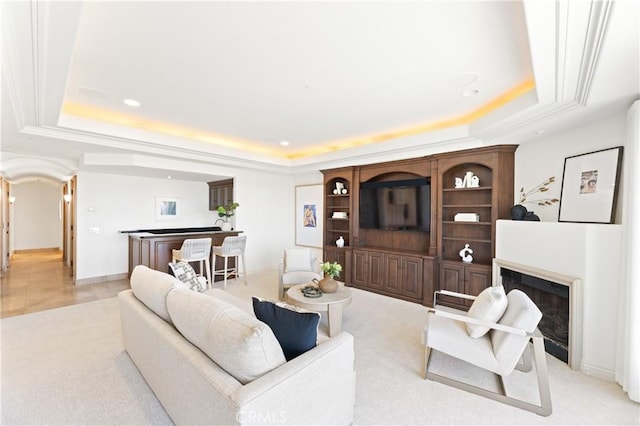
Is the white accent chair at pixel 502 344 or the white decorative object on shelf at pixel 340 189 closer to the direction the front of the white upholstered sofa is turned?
the white decorative object on shelf

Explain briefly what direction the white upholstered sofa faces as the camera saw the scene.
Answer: facing away from the viewer and to the right of the viewer

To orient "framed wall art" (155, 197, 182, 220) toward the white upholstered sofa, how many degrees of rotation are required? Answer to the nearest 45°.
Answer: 0° — it already faces it

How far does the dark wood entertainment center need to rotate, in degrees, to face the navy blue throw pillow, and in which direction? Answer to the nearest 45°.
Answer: approximately 45° to its left

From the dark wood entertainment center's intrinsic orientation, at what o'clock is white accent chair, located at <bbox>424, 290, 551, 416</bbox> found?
The white accent chair is roughly at 10 o'clock from the dark wood entertainment center.

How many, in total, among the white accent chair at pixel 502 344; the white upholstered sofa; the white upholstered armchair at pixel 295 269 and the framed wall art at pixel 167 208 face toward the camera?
2

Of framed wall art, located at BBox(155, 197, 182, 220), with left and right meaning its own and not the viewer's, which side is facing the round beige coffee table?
front

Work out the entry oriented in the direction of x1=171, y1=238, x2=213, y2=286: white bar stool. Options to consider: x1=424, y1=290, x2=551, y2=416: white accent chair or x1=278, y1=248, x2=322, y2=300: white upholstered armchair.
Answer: x1=424, y1=290, x2=551, y2=416: white accent chair

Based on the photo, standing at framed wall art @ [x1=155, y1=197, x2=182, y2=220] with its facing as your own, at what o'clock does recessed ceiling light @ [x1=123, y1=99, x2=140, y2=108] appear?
The recessed ceiling light is roughly at 12 o'clock from the framed wall art.

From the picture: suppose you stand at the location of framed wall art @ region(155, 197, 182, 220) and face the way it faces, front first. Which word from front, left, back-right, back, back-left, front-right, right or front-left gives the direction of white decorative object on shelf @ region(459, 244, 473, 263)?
front-left

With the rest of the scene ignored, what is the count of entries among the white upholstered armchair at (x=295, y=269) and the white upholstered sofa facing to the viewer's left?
0

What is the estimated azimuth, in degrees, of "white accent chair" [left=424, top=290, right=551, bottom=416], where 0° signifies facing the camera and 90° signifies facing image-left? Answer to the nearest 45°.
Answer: approximately 90°
